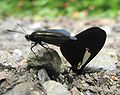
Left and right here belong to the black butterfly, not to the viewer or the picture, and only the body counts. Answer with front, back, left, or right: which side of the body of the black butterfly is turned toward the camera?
left

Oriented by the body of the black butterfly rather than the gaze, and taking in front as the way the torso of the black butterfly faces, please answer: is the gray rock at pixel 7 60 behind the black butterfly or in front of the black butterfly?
in front

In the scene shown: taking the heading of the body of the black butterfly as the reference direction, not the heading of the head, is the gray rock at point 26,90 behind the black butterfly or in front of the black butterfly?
in front

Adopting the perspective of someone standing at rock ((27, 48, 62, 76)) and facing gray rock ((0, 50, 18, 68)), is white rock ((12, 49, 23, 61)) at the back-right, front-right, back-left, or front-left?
front-right

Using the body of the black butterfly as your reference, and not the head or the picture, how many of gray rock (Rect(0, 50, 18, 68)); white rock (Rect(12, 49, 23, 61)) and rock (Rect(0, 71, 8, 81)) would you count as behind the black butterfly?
0

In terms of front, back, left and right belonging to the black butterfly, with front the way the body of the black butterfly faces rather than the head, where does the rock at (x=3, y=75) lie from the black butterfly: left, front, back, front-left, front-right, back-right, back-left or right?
front

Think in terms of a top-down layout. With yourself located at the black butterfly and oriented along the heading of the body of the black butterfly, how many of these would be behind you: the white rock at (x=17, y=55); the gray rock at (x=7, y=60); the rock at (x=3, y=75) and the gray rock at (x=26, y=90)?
0

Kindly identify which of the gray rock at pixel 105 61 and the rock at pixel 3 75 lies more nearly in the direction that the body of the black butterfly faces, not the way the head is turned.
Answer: the rock
